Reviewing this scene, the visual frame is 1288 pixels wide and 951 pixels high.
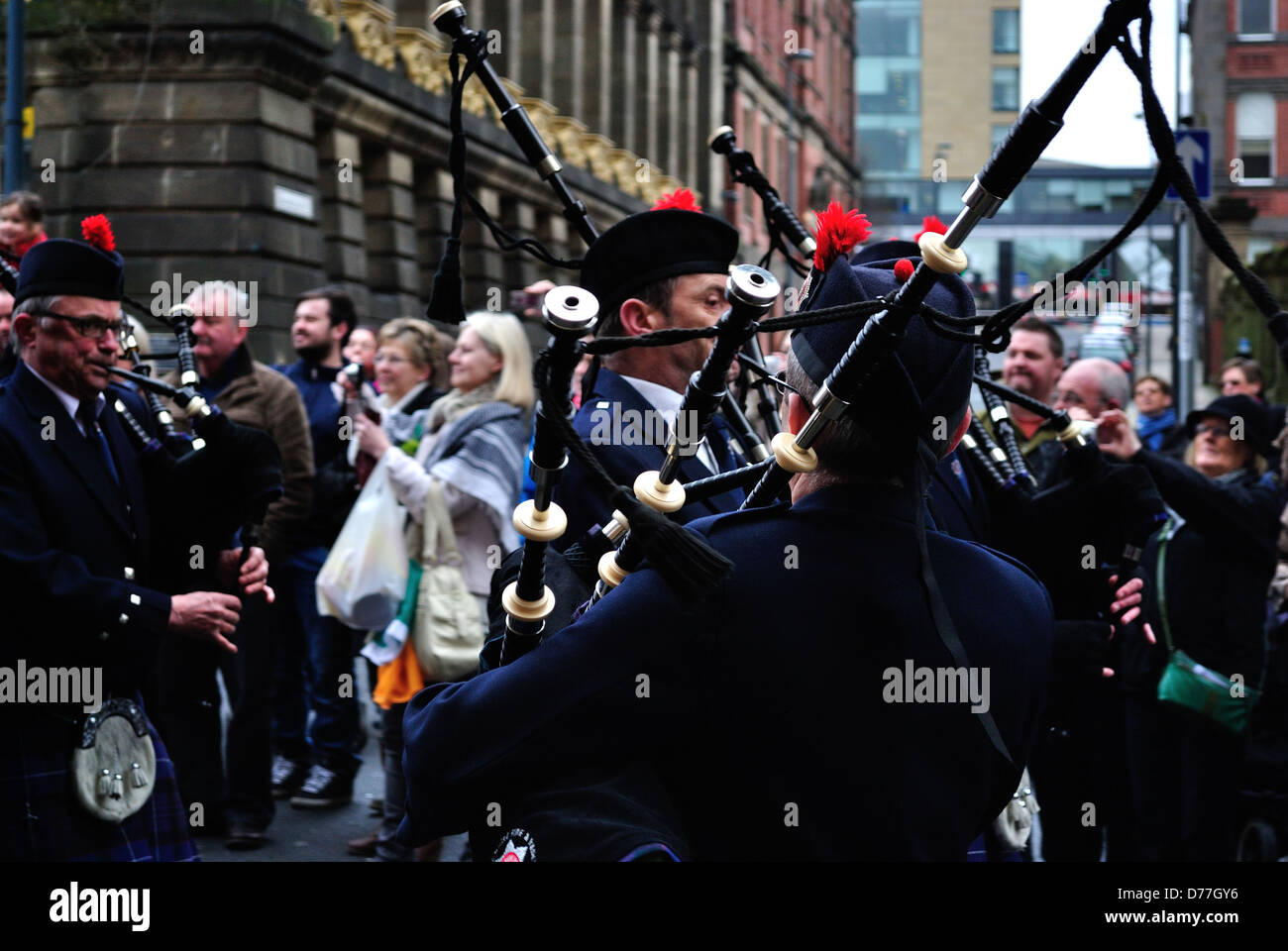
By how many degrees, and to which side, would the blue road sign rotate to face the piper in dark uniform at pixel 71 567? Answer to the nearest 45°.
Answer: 0° — it already faces them

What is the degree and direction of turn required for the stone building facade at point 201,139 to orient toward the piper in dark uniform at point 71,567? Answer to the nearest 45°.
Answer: approximately 45° to its right

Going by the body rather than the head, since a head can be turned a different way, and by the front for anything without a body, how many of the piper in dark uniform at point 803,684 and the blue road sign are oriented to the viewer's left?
0

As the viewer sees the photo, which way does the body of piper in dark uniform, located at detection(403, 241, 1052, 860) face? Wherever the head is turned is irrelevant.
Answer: away from the camera

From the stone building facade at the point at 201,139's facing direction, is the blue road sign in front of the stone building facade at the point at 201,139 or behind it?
in front

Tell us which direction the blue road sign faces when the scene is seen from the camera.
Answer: facing the viewer

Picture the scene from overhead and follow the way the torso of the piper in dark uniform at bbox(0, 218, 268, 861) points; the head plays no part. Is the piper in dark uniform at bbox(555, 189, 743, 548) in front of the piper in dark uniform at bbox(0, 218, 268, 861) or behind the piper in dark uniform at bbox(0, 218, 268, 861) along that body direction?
in front

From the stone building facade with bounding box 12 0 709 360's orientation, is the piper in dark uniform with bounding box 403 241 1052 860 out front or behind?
out front

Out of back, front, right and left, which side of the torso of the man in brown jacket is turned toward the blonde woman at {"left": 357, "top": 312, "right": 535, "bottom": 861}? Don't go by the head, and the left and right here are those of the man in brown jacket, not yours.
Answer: left

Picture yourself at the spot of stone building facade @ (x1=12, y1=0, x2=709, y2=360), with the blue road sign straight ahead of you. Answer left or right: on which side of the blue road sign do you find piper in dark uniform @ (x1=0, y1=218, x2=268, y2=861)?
right

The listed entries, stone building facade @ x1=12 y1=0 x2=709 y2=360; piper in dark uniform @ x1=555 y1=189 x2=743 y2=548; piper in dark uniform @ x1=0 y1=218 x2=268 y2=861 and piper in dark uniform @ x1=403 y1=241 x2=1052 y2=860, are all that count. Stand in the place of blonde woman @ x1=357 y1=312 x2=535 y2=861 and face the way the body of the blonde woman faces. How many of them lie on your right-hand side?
1

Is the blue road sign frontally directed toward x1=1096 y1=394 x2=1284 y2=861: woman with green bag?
yes
